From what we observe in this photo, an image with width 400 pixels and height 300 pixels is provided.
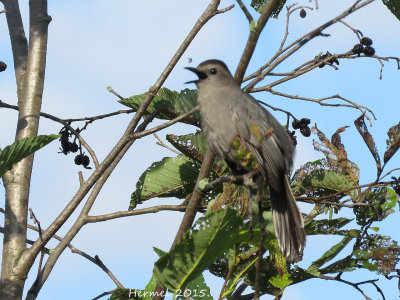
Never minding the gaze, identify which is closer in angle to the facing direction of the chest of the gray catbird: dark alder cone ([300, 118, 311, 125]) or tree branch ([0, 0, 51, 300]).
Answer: the tree branch

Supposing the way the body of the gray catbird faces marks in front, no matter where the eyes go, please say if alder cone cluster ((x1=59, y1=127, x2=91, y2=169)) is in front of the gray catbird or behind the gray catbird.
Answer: in front

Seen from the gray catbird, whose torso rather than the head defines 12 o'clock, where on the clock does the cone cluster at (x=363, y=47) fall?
The cone cluster is roughly at 6 o'clock from the gray catbird.

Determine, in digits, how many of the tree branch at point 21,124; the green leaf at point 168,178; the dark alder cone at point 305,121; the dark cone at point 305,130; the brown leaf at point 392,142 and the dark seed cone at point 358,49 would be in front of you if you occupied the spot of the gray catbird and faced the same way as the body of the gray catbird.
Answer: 2

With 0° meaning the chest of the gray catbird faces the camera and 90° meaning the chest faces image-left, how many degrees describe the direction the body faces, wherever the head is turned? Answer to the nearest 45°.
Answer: approximately 90°

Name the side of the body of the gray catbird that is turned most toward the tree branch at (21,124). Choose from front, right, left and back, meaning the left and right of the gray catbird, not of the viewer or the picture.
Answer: front
